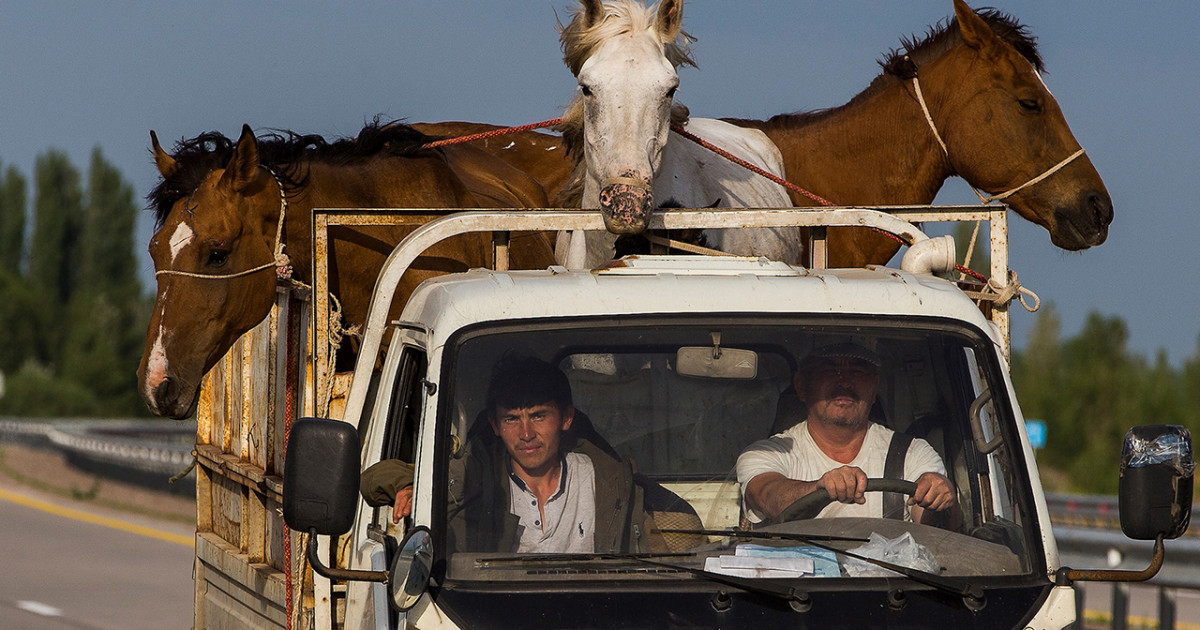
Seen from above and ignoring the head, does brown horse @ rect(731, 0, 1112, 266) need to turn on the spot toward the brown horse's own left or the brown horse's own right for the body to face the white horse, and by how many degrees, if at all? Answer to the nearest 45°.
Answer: approximately 135° to the brown horse's own right

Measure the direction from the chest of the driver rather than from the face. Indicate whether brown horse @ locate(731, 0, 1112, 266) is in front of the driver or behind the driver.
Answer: behind

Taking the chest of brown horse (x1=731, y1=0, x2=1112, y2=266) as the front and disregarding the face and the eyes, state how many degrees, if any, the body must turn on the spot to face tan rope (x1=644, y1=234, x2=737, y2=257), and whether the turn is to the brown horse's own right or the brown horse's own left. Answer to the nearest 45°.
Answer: approximately 135° to the brown horse's own right

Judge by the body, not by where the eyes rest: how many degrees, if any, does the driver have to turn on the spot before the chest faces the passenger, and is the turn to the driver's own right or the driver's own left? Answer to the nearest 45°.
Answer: approximately 90° to the driver's own right
